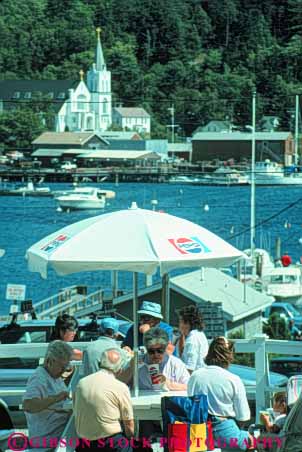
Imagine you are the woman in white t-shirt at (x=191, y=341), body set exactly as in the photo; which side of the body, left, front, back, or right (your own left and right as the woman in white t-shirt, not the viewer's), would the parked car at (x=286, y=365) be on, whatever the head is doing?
right

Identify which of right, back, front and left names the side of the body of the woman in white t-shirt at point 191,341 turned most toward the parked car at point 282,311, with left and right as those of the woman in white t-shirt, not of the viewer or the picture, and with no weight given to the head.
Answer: right

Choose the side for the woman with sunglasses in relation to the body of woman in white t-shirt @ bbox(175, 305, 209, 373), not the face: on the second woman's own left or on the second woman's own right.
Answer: on the second woman's own left

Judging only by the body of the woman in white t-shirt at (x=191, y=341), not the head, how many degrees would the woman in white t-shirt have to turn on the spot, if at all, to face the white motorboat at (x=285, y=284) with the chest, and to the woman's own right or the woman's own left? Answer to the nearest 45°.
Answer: approximately 90° to the woman's own right

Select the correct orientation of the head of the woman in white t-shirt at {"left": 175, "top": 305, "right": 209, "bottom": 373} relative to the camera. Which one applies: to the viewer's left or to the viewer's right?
to the viewer's left

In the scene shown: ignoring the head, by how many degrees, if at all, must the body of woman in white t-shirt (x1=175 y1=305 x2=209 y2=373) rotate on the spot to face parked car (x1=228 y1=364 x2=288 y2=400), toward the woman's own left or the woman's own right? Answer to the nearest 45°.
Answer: approximately 135° to the woman's own right

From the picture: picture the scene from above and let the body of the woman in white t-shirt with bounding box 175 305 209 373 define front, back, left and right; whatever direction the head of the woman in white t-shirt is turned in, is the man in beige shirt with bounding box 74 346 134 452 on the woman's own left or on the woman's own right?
on the woman's own left
